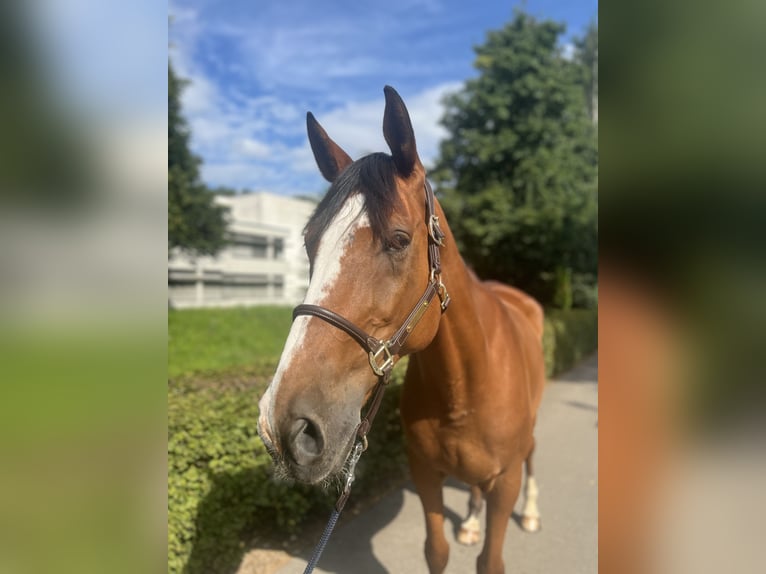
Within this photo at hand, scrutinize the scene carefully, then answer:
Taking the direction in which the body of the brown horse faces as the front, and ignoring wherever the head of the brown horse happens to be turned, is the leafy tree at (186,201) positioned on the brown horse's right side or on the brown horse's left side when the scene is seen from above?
on the brown horse's right side

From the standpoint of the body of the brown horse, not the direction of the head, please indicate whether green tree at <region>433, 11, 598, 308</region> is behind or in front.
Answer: behind

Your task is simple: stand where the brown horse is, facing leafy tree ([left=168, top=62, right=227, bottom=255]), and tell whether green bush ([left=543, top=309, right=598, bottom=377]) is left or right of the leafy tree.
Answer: right

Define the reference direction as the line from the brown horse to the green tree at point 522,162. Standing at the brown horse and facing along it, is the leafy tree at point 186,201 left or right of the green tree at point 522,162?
left

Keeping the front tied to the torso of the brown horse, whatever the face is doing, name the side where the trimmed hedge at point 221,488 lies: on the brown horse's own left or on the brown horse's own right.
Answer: on the brown horse's own right

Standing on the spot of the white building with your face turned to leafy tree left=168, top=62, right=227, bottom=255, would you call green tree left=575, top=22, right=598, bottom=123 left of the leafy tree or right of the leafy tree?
left

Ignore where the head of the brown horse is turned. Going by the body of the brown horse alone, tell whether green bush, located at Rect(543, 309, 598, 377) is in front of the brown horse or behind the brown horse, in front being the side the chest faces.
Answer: behind

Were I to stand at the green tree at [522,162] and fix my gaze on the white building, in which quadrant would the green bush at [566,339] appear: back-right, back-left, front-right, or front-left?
back-left

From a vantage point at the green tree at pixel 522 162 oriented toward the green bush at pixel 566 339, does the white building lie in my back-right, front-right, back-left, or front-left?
back-right

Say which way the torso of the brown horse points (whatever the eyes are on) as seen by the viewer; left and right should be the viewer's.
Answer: facing the viewer and to the left of the viewer
